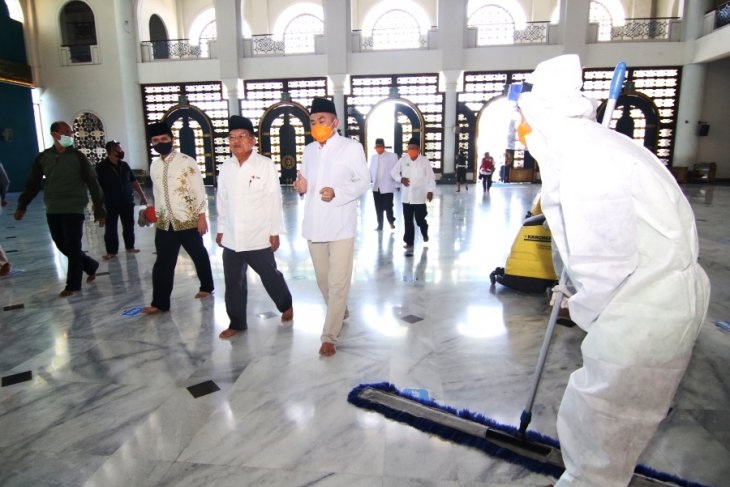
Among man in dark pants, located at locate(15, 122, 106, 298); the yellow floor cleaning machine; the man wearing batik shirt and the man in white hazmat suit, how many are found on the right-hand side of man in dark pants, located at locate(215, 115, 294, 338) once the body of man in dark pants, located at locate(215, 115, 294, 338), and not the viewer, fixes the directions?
2

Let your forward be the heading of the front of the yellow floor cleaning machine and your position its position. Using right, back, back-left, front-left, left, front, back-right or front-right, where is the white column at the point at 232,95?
front-right

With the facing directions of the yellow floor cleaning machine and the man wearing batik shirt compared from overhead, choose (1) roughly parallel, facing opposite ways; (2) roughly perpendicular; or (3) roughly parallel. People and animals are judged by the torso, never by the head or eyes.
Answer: roughly perpendicular

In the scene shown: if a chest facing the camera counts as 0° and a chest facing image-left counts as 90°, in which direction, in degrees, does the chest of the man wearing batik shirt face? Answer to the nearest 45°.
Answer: approximately 45°

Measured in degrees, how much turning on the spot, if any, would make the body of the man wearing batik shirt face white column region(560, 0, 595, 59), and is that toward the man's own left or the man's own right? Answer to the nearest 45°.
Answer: approximately 180°

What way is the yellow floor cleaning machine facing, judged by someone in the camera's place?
facing to the left of the viewer

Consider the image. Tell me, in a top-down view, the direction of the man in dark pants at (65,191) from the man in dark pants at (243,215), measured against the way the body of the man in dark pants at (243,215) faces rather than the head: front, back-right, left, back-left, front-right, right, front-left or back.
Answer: right

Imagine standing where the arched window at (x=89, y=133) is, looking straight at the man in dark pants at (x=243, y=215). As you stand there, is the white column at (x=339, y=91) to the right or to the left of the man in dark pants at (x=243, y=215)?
left

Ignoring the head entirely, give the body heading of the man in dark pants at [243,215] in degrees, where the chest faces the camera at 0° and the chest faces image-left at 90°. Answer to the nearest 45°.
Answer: approximately 45°

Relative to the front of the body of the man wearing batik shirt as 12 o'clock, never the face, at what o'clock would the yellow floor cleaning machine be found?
The yellow floor cleaning machine is roughly at 8 o'clock from the man wearing batik shirt.

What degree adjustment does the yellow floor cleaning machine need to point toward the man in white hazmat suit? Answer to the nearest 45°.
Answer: approximately 90° to its left

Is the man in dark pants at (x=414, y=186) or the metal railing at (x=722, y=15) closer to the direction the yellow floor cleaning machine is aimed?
the man in dark pants
